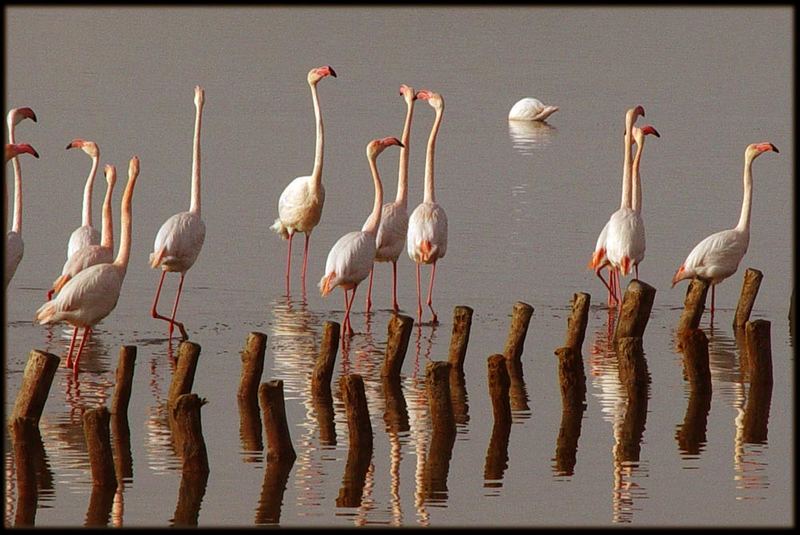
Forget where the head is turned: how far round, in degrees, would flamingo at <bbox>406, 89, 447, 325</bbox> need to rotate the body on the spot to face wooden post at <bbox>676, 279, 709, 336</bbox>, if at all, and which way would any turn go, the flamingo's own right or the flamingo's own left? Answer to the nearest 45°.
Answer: approximately 135° to the flamingo's own right

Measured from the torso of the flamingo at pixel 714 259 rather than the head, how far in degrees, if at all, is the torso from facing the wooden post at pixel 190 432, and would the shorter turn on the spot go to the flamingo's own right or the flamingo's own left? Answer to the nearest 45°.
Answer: approximately 135° to the flamingo's own right

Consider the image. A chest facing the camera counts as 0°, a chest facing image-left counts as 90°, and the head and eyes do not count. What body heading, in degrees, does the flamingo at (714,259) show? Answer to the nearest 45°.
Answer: approximately 270°

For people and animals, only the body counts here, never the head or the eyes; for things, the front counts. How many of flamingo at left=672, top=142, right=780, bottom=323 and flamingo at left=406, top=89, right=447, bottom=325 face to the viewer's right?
1

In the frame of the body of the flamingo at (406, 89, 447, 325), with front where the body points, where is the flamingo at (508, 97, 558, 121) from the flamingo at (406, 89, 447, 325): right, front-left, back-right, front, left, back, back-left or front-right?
front

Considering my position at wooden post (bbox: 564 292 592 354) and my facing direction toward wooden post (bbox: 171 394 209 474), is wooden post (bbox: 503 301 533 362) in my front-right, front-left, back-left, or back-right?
front-right

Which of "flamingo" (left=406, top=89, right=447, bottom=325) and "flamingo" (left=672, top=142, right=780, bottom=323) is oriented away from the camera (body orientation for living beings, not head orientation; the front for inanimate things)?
"flamingo" (left=406, top=89, right=447, bottom=325)

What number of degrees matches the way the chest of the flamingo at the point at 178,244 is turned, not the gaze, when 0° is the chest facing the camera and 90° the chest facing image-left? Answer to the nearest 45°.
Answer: approximately 225°

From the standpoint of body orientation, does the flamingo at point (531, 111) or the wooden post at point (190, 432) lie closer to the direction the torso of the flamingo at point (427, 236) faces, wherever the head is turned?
the flamingo

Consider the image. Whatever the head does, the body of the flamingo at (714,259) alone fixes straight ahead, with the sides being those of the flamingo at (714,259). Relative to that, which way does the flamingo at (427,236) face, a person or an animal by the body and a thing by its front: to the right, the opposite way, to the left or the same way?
to the left

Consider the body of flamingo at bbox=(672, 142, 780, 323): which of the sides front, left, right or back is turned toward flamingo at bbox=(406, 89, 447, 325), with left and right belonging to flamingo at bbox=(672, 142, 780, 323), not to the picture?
back

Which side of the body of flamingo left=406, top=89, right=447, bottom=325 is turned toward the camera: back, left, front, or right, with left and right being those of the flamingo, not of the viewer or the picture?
back

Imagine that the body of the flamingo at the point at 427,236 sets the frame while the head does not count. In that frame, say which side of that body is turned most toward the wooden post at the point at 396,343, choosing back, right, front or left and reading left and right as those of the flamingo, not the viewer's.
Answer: back
